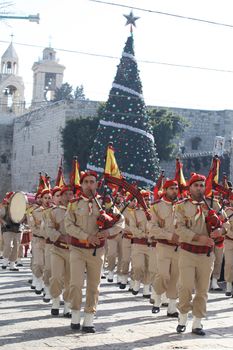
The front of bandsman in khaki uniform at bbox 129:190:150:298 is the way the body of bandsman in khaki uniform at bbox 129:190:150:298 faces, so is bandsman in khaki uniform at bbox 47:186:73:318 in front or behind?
in front

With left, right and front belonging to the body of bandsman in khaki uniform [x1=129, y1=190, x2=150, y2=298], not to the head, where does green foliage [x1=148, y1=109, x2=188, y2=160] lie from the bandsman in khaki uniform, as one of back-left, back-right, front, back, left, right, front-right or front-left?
back

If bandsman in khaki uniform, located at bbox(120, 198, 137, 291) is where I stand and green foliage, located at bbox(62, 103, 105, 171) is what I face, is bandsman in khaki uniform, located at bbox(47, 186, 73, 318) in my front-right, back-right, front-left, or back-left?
back-left

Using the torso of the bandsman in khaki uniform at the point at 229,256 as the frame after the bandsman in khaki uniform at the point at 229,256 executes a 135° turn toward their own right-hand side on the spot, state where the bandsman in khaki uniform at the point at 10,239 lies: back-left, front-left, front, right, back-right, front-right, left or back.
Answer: front

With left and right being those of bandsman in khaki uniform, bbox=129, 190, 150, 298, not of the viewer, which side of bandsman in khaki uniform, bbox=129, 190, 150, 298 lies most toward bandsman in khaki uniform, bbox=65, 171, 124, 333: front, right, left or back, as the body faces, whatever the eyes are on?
front

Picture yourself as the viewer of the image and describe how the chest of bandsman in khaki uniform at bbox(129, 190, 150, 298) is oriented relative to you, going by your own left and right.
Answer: facing the viewer

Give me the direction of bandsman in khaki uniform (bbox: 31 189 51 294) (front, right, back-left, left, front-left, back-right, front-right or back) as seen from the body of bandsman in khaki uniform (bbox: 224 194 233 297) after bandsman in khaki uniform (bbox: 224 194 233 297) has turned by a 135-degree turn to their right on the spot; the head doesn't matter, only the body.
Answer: front-left

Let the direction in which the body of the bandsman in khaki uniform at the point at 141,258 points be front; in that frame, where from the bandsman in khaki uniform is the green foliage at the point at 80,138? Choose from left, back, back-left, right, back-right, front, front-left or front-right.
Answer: back

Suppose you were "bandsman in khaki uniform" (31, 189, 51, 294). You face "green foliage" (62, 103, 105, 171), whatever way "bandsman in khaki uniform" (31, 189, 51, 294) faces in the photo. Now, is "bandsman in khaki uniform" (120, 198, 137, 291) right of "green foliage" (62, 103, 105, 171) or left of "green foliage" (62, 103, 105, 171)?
right

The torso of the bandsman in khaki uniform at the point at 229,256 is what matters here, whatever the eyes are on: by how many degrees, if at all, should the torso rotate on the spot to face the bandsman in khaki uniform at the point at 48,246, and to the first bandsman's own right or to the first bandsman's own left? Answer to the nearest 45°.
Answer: approximately 45° to the first bandsman's own right

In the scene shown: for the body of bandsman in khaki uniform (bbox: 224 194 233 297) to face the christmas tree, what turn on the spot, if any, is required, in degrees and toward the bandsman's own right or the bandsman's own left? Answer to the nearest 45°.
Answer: approximately 180°

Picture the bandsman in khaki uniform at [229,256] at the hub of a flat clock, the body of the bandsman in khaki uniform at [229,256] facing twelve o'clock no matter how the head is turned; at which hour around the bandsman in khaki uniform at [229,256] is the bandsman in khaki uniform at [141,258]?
the bandsman in khaki uniform at [141,258] is roughly at 2 o'clock from the bandsman in khaki uniform at [229,256].

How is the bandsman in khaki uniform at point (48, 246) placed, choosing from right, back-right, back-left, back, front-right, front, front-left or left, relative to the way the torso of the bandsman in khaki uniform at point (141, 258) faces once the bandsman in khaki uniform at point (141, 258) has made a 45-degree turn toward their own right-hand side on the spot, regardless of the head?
front

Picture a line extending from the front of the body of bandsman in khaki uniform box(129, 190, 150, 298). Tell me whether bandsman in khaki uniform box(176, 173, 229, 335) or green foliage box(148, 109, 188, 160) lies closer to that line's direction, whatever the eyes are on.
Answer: the bandsman in khaki uniform

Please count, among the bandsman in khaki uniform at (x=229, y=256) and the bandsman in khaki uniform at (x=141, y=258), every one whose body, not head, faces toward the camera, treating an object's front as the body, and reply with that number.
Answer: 2

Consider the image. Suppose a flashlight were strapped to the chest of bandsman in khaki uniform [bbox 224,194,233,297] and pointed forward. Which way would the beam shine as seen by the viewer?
toward the camera

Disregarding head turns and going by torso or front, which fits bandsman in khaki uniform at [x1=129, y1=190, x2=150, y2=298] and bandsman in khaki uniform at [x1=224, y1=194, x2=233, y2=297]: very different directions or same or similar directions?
same or similar directions

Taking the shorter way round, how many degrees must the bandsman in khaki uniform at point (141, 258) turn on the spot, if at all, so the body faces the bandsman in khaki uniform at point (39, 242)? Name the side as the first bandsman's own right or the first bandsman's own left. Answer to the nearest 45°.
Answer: approximately 90° to the first bandsman's own right
